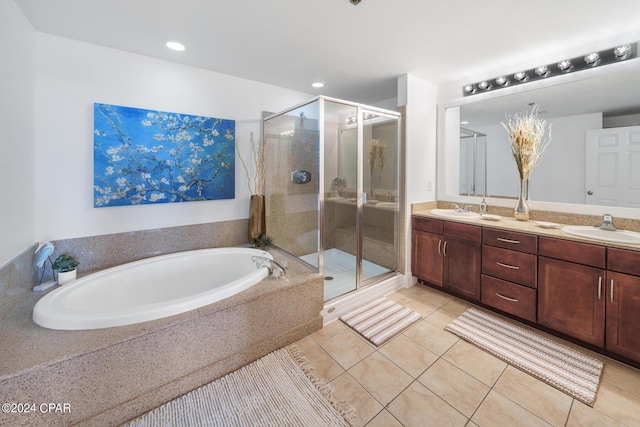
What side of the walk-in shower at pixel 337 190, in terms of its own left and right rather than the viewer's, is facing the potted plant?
right

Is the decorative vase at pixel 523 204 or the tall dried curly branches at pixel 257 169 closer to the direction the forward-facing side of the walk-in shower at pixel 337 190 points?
the decorative vase

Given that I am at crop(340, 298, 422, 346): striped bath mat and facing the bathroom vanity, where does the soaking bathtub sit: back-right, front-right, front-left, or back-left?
back-right

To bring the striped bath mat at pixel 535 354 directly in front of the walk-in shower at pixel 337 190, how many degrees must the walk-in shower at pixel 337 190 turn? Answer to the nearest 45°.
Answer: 0° — it already faces it

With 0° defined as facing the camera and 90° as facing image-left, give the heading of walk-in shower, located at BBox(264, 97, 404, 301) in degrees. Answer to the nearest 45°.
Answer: approximately 315°

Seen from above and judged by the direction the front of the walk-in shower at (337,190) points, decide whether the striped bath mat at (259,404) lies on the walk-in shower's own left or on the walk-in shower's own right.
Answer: on the walk-in shower's own right

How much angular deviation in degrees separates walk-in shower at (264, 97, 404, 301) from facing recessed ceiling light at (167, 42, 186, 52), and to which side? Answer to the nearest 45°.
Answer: approximately 90° to its right

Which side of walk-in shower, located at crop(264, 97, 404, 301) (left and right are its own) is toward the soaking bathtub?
right

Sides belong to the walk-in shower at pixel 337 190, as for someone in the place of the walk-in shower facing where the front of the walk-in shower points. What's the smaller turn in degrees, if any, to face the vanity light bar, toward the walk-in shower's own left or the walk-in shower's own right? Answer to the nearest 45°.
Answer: approximately 45° to the walk-in shower's own left
